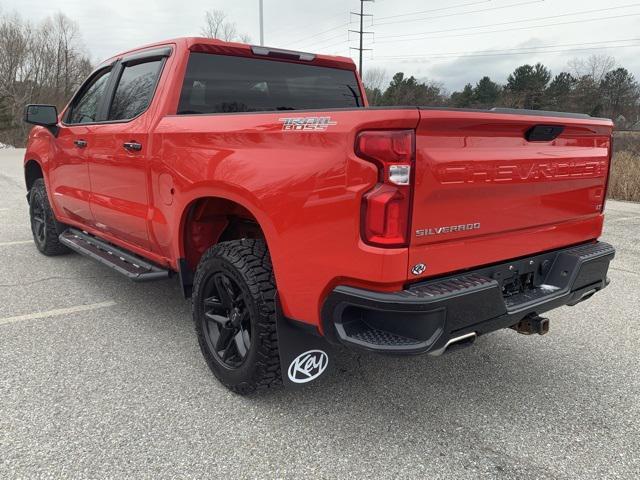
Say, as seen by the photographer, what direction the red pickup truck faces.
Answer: facing away from the viewer and to the left of the viewer
